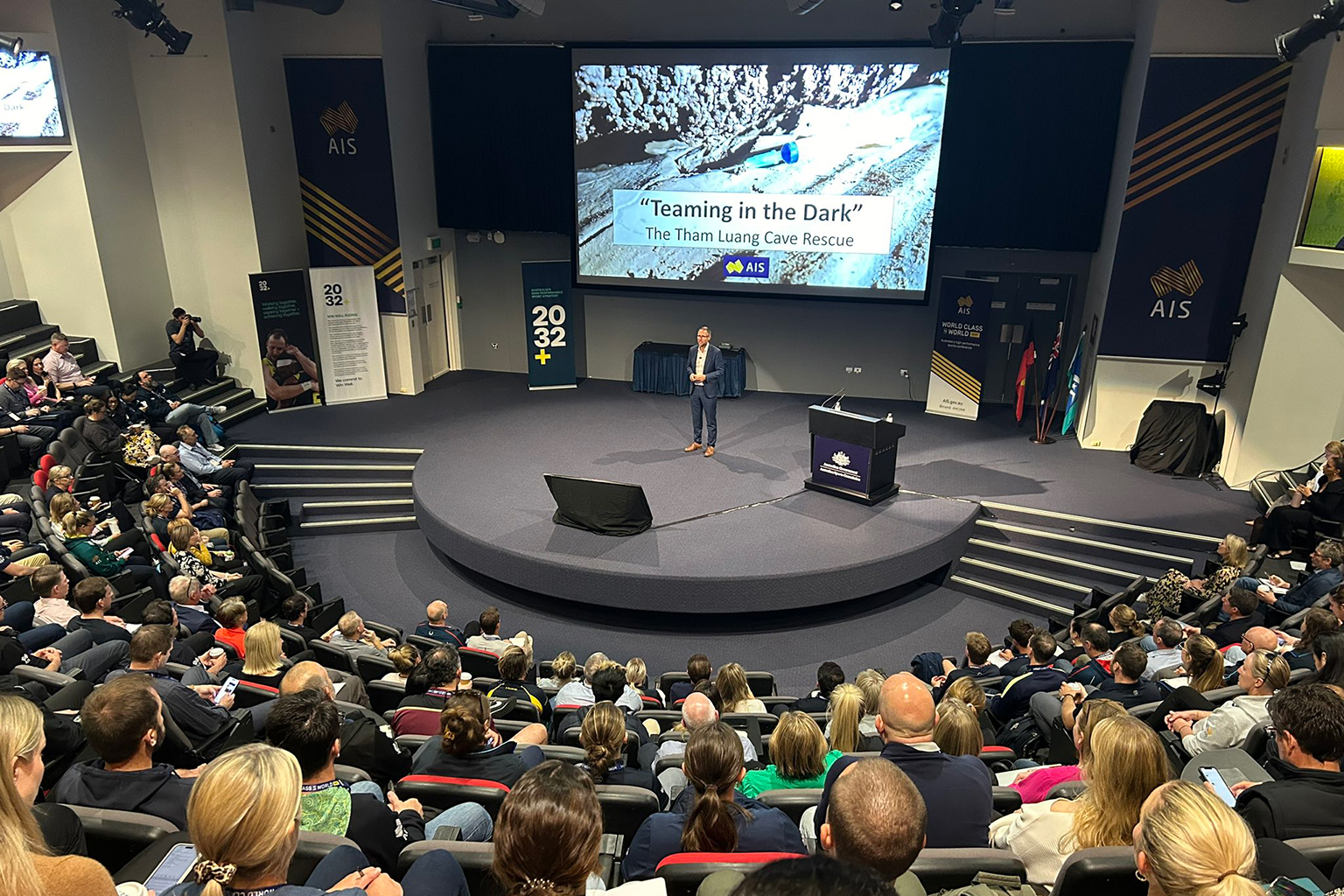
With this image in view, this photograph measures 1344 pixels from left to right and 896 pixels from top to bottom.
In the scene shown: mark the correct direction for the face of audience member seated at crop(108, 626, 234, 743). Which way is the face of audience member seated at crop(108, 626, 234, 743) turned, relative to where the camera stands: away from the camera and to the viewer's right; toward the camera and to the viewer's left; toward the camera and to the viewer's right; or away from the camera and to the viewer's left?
away from the camera and to the viewer's right

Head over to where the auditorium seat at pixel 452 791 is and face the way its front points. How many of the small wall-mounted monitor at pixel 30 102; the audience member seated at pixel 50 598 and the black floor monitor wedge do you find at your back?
0

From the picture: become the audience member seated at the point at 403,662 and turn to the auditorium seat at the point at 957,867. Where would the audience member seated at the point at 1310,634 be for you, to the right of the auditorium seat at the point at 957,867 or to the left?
left

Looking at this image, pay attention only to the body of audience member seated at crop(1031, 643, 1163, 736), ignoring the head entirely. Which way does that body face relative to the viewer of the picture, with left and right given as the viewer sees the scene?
facing away from the viewer and to the left of the viewer

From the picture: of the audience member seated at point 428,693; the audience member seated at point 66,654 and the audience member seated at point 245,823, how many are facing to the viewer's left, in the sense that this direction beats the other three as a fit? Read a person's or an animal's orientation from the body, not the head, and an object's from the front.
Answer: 0

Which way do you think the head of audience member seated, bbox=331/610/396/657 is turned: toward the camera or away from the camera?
away from the camera

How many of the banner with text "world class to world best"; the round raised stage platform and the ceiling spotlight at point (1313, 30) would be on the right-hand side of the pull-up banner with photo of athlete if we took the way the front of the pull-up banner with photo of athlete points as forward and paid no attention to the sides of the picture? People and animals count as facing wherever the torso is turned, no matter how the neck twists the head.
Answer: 0

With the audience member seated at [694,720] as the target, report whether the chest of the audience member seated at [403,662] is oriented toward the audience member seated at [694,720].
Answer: no

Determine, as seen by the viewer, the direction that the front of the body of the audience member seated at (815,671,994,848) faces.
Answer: away from the camera

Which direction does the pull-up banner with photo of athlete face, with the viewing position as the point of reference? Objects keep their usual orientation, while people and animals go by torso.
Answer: facing the viewer

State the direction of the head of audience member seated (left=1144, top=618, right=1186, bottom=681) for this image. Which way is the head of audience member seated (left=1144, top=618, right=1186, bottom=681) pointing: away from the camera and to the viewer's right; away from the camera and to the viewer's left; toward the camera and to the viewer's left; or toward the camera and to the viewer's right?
away from the camera and to the viewer's left

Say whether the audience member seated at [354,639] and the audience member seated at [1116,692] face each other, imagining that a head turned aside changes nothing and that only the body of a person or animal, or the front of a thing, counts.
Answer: no

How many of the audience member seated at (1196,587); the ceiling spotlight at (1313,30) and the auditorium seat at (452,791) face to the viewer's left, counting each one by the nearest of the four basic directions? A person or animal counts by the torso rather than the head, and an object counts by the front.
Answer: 2

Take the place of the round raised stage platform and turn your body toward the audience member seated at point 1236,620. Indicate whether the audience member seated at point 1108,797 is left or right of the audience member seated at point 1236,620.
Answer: right

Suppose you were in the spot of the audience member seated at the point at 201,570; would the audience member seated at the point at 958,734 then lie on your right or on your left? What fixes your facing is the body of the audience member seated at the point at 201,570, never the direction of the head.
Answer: on your right

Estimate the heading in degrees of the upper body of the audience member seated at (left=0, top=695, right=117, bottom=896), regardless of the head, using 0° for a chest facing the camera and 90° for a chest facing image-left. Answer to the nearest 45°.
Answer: approximately 225°

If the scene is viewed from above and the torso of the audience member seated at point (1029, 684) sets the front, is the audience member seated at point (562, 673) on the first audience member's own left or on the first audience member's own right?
on the first audience member's own left

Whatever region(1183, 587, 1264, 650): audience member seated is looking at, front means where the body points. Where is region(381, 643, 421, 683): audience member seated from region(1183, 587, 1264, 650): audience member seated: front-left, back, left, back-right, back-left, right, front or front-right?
left

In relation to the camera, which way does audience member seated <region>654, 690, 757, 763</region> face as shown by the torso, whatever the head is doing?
away from the camera

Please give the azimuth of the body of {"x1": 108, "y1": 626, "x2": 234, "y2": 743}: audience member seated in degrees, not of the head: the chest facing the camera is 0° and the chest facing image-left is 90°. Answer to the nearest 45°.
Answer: approximately 225°

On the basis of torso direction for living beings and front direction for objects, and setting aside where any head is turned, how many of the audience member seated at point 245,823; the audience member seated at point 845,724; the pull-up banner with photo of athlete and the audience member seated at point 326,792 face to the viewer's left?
0

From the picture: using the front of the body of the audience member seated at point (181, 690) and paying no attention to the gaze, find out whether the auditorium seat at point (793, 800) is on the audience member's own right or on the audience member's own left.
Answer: on the audience member's own right

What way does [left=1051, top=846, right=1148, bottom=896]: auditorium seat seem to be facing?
away from the camera

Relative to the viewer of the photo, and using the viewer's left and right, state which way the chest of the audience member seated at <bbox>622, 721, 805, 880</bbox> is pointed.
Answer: facing away from the viewer

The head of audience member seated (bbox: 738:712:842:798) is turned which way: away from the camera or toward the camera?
away from the camera
